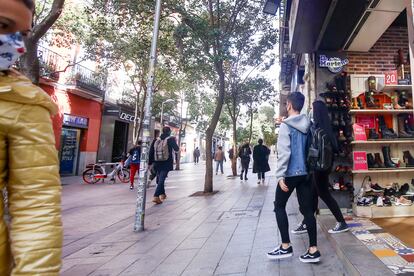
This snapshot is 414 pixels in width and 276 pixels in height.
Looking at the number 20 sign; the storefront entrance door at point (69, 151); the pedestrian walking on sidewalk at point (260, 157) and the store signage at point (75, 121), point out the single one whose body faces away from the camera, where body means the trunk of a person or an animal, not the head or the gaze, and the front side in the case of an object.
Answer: the pedestrian walking on sidewalk

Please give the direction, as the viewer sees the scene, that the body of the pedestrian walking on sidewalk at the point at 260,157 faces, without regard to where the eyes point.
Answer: away from the camera
